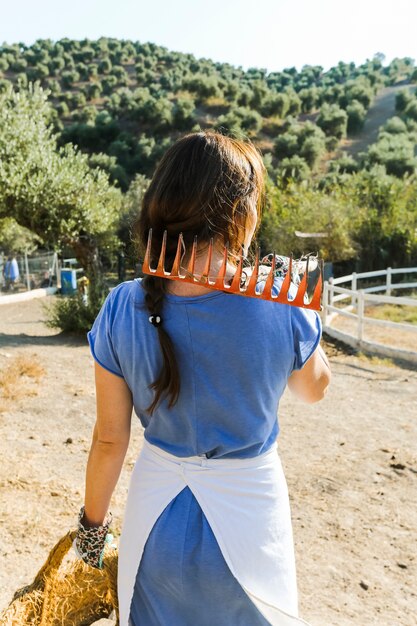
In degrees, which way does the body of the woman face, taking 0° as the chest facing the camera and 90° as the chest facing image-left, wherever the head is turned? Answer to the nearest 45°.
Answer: approximately 180°

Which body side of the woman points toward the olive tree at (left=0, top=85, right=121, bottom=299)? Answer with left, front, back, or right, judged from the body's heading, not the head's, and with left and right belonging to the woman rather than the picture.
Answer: front

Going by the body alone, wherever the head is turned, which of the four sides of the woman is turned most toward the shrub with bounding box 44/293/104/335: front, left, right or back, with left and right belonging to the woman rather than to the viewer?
front
